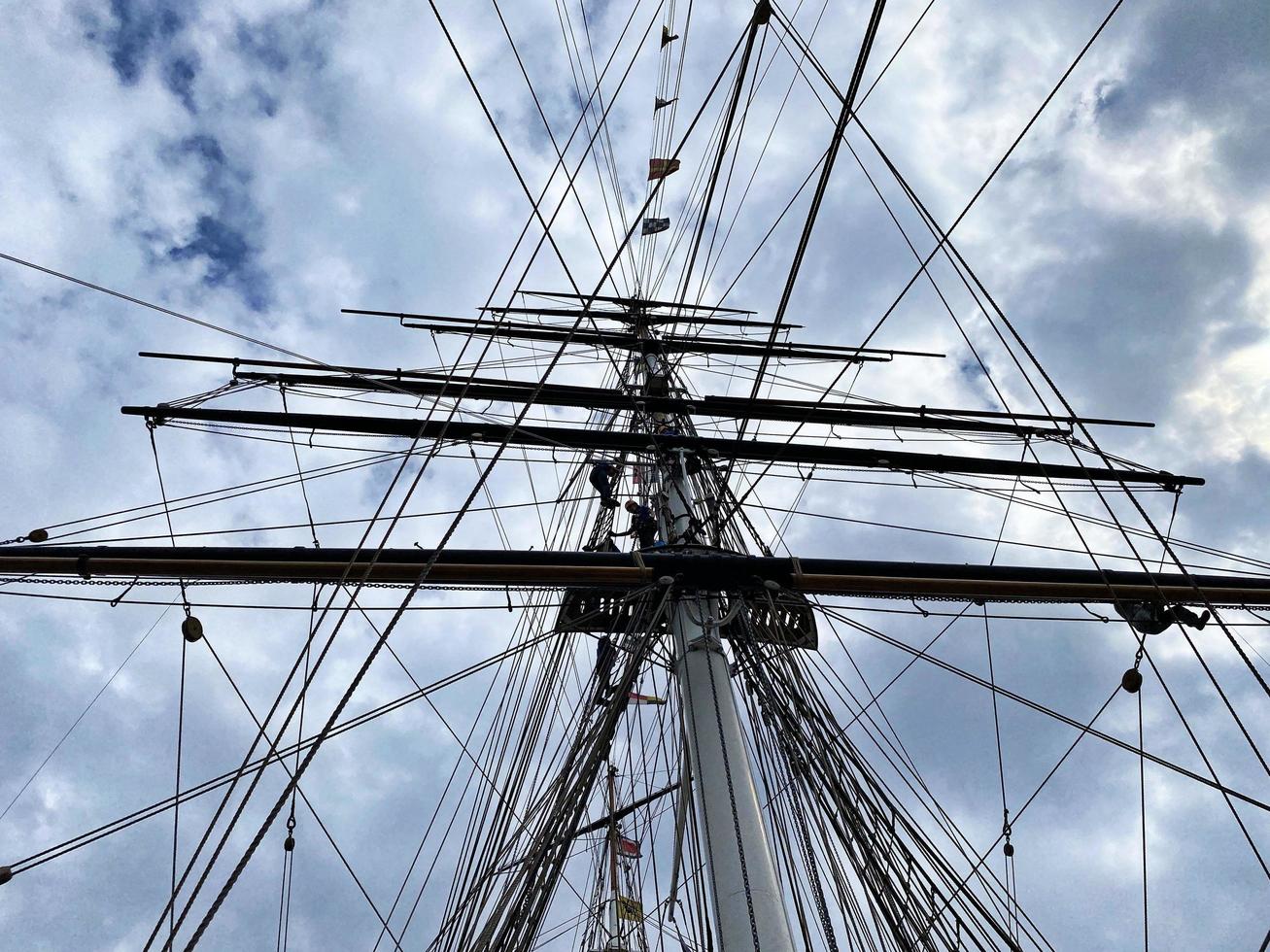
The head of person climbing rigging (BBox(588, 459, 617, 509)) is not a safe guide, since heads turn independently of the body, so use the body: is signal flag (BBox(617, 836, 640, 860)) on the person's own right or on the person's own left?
on the person's own left

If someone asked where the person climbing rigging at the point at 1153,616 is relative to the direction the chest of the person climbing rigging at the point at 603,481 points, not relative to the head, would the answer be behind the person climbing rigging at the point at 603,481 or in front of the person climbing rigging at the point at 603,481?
in front
